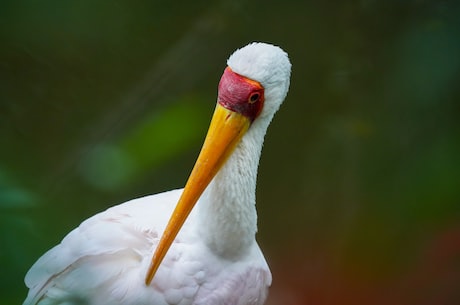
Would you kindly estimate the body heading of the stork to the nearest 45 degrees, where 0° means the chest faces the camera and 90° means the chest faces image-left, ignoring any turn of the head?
approximately 315°
